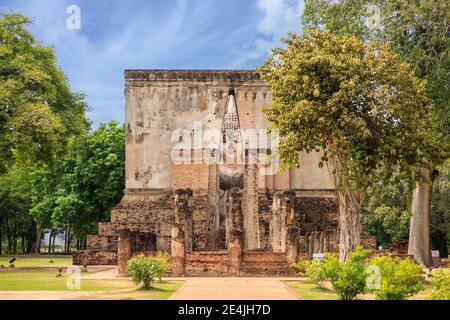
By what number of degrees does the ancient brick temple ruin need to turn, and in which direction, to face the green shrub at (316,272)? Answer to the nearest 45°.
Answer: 0° — it already faces it

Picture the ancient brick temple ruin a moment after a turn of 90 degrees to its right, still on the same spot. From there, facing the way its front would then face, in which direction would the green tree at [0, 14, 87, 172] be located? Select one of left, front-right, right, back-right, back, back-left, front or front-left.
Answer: front-left

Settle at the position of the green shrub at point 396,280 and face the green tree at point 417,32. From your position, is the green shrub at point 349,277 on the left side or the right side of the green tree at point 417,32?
left

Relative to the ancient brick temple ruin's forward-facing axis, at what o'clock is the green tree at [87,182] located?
The green tree is roughly at 4 o'clock from the ancient brick temple ruin.

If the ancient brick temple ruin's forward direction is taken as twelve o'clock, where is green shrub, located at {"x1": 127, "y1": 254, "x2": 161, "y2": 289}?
The green shrub is roughly at 12 o'clock from the ancient brick temple ruin.

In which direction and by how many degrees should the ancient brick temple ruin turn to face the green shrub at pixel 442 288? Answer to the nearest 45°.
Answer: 0° — it already faces it

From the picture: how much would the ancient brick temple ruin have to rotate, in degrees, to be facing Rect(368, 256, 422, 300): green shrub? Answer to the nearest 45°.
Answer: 0° — it already faces it

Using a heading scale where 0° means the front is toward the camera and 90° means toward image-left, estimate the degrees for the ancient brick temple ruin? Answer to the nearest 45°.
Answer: approximately 0°
